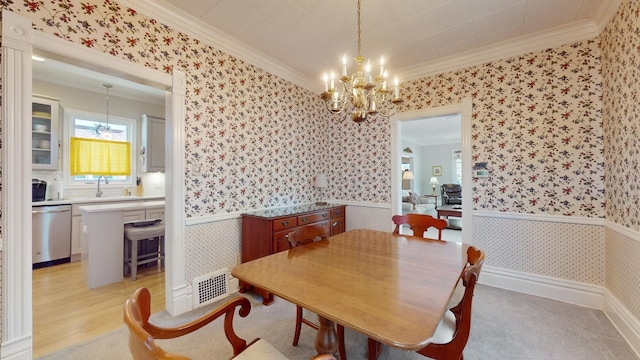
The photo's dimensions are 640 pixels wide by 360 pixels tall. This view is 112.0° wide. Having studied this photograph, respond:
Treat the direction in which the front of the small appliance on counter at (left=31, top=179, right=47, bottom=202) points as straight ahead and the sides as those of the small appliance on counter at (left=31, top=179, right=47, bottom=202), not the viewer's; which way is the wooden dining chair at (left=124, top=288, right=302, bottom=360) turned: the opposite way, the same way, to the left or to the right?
to the left

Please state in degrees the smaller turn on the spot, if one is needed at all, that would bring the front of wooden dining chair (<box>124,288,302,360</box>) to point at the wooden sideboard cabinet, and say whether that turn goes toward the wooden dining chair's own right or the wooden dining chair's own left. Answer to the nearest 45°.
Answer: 0° — it already faces it

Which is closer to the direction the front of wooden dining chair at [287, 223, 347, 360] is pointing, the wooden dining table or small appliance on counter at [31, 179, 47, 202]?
the wooden dining table

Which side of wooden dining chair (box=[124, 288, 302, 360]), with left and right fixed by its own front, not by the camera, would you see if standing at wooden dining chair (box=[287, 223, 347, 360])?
front

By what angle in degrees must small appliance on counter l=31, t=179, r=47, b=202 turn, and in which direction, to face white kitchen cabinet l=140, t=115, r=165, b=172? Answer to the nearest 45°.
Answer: approximately 90° to its left

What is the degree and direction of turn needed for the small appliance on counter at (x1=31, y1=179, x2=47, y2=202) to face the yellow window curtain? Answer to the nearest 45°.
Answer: approximately 90° to its left

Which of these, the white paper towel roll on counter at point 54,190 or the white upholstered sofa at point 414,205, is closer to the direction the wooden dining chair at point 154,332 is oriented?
the white upholstered sofa

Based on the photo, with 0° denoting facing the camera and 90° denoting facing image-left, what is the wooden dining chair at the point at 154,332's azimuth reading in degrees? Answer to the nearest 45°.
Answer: approximately 225°

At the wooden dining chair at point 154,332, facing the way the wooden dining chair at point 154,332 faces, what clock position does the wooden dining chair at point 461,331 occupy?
the wooden dining chair at point 461,331 is roughly at 2 o'clock from the wooden dining chair at point 154,332.

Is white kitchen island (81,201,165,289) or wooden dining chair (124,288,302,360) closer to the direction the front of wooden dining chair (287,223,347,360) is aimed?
the wooden dining chair
